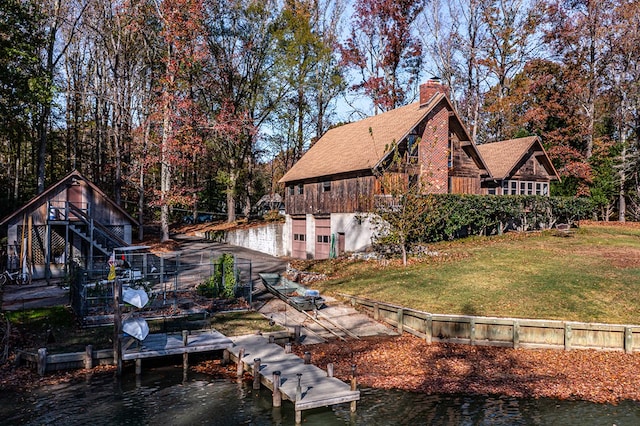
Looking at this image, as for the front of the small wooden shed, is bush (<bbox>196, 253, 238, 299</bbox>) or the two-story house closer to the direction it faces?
the bush

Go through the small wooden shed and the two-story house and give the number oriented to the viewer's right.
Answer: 0

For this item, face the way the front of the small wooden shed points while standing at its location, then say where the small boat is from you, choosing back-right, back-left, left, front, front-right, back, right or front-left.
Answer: front-left

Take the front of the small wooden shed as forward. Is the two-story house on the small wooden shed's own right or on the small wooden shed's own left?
on the small wooden shed's own left

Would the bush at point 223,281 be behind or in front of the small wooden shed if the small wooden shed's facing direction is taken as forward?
in front

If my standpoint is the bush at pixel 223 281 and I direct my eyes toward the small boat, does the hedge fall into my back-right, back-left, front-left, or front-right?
front-left

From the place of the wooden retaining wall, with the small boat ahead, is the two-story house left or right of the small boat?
right

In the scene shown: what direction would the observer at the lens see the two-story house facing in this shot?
facing the viewer and to the left of the viewer

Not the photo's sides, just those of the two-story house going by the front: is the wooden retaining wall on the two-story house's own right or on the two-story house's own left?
on the two-story house's own left

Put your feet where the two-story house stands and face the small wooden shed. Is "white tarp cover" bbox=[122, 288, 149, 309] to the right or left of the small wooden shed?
left

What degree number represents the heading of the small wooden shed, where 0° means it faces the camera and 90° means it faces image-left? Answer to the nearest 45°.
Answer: approximately 0°

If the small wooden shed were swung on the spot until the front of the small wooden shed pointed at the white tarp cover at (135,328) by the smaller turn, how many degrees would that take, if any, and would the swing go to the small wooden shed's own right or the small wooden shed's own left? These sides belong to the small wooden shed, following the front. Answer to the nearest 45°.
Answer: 0° — it already faces it
